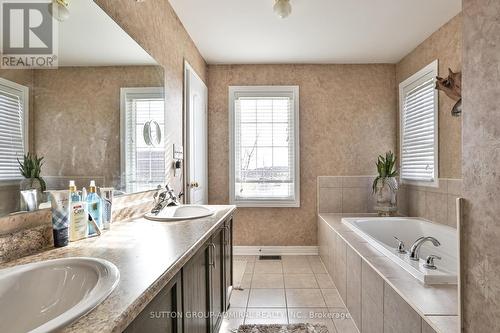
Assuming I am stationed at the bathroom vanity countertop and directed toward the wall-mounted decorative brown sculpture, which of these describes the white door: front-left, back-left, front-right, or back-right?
front-left

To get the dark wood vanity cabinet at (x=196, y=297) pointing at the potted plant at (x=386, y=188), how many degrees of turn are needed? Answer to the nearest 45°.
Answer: approximately 45° to its left

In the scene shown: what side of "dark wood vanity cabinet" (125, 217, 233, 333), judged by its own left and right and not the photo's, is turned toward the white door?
left

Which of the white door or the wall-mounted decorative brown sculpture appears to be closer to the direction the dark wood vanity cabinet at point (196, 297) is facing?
the wall-mounted decorative brown sculpture

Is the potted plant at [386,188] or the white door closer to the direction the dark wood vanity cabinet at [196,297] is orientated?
the potted plant

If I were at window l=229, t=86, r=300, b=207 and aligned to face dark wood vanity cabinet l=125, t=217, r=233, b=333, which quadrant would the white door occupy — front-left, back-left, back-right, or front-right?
front-right

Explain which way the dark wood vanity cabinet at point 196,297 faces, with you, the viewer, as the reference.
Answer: facing to the right of the viewer

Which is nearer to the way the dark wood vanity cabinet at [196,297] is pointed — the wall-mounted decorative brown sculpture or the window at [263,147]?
the wall-mounted decorative brown sculpture
